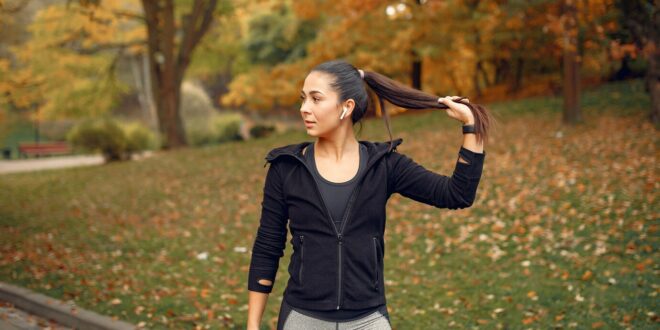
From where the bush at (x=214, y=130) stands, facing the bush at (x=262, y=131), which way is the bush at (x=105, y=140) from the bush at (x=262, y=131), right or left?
right

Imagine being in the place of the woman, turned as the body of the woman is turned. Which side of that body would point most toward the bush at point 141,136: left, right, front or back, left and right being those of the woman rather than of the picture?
back

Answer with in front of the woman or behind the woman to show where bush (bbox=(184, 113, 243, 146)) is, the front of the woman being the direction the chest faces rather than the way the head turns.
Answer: behind

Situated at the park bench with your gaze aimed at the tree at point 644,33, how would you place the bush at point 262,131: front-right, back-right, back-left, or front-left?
front-left

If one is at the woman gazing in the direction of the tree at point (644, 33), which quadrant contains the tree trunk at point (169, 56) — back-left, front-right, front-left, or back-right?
front-left

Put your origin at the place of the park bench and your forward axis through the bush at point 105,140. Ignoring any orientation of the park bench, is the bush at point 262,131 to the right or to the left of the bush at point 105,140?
left

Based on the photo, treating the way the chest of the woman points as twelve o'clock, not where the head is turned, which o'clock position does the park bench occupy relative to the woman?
The park bench is roughly at 5 o'clock from the woman.

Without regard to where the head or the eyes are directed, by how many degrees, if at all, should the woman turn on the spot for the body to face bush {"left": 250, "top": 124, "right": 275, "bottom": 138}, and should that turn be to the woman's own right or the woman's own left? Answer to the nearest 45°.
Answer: approximately 180°

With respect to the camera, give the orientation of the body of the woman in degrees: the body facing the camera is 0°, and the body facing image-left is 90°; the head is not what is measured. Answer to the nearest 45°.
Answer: approximately 0°

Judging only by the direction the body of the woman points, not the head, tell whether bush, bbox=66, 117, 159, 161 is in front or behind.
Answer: behind

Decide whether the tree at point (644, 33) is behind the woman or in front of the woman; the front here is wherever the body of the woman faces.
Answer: behind
